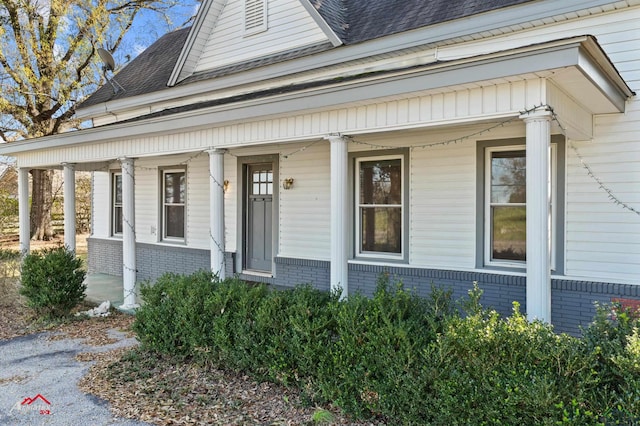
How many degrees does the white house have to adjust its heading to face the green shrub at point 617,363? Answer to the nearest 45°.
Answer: approximately 45° to its left

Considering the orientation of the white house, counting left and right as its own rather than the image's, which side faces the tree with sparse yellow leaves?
right

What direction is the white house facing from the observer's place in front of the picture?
facing the viewer and to the left of the viewer

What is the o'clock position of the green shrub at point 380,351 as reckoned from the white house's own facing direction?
The green shrub is roughly at 11 o'clock from the white house.

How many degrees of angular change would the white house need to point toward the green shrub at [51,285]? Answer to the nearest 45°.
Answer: approximately 45° to its right
